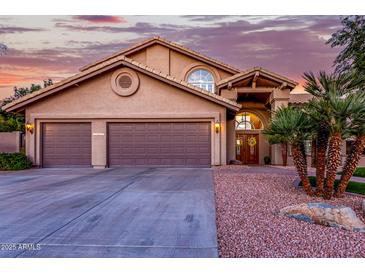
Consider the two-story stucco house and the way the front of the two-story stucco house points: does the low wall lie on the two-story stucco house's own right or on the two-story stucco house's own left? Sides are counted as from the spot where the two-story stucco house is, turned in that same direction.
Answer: on the two-story stucco house's own right

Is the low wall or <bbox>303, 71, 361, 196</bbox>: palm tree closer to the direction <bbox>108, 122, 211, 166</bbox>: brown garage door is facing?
the palm tree

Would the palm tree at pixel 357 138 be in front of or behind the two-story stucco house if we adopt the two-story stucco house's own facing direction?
in front

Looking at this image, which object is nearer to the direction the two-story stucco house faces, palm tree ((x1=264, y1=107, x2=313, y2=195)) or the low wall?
the palm tree

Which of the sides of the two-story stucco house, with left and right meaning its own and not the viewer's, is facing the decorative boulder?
front

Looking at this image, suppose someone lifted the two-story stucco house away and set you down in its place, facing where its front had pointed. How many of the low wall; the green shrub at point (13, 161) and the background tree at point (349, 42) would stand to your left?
1

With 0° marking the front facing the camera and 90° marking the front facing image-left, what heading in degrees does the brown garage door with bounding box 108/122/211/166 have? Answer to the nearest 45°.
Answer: approximately 0°

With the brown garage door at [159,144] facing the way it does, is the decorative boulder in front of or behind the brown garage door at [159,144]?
in front

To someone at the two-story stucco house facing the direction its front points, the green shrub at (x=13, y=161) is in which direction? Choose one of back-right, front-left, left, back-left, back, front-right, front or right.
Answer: right

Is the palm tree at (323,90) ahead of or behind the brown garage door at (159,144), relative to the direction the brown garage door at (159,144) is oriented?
ahead

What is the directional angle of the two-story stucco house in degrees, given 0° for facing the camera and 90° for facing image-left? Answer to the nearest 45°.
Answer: approximately 0°

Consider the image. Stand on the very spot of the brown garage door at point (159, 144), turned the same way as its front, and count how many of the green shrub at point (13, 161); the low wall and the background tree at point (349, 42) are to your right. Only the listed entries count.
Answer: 2

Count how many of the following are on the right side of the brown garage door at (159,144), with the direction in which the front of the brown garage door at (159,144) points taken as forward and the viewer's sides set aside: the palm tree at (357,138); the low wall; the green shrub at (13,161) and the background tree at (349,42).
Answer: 2

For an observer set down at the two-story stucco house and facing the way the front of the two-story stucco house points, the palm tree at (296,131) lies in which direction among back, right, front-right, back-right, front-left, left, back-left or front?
front-left

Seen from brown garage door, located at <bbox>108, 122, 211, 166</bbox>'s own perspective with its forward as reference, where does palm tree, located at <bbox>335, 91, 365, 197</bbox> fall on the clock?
The palm tree is roughly at 11 o'clock from the brown garage door.

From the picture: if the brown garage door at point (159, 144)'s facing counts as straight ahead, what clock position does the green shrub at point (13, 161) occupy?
The green shrub is roughly at 3 o'clock from the brown garage door.
